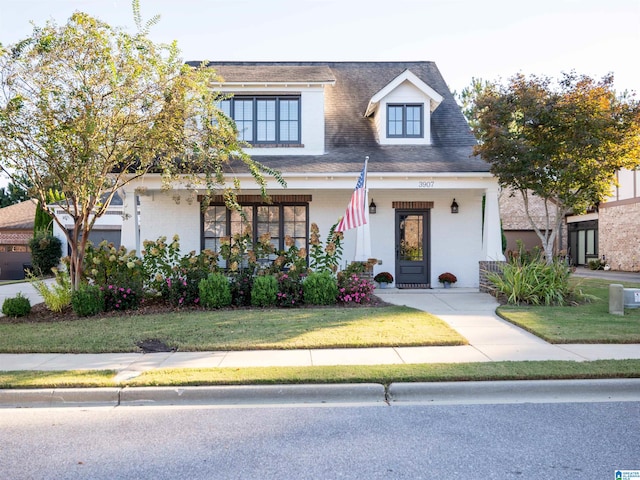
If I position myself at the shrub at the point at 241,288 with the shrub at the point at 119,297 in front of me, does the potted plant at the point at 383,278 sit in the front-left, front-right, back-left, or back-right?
back-right

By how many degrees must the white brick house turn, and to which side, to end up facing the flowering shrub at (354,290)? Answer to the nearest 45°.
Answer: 0° — it already faces it

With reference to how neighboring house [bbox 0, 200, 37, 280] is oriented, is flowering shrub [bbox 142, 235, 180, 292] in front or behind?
in front

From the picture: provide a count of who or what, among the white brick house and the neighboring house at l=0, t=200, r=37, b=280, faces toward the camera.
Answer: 2

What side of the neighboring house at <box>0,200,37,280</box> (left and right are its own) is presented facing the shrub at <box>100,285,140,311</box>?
front

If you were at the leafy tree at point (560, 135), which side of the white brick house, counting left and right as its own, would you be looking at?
left

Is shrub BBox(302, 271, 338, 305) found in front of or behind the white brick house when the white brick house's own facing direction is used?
in front

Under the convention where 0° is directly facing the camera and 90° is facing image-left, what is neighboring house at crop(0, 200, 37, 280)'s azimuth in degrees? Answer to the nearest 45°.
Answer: approximately 0°
